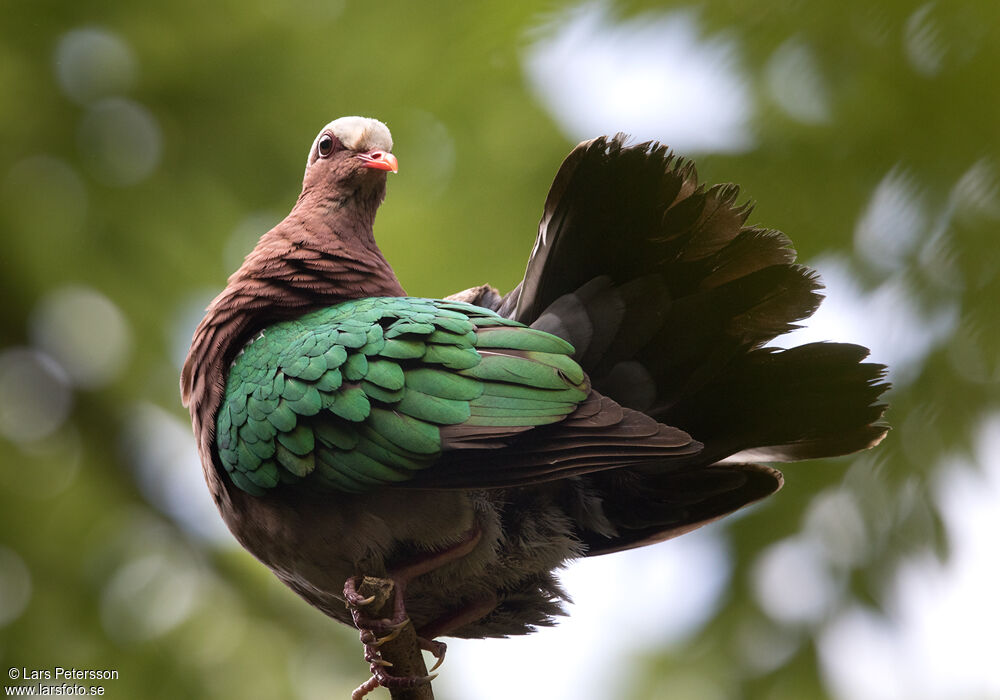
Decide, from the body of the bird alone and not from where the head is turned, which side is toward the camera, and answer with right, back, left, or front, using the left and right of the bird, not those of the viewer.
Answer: left
